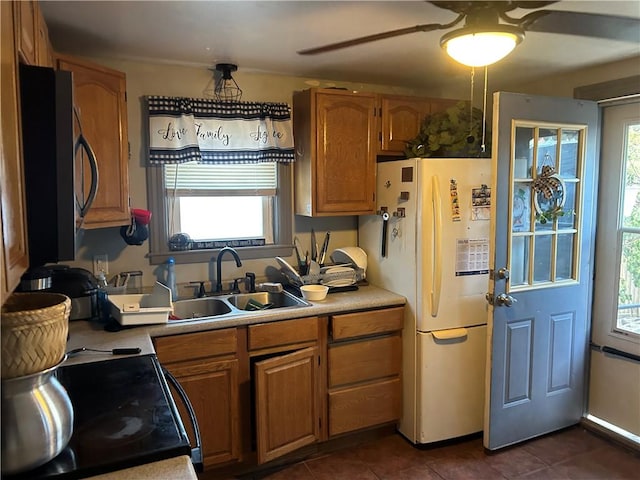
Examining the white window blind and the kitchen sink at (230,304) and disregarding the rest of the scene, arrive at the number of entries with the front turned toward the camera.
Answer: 2

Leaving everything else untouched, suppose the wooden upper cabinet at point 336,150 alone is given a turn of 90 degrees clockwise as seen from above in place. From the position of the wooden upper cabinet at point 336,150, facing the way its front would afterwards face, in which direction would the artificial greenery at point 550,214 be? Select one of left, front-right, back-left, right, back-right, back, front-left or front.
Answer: back-left

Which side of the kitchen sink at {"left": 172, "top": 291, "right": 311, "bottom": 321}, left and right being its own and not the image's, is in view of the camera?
front

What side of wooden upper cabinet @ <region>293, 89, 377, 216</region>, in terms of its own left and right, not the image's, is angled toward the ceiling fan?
front

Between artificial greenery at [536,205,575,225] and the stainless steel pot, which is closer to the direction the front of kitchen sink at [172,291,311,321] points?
the stainless steel pot

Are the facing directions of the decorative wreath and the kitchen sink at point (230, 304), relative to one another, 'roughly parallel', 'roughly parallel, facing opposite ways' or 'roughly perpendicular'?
roughly parallel

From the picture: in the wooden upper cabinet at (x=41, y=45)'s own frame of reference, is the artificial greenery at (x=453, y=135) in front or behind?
in front

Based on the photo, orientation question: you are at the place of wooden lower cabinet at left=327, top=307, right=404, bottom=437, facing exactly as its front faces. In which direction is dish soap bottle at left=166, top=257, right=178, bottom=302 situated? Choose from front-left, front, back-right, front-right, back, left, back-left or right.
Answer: back-right

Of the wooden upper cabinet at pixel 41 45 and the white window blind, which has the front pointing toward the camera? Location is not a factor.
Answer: the white window blind

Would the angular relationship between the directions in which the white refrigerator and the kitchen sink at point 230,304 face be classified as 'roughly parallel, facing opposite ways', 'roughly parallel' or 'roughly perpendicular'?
roughly parallel

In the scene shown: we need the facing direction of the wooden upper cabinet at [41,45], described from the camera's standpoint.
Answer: facing to the right of the viewer

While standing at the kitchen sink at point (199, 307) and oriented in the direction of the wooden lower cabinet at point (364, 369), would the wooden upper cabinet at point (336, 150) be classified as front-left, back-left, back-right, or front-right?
front-left

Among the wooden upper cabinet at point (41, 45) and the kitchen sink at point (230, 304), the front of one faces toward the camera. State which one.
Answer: the kitchen sink

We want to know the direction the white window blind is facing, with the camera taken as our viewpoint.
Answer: facing the viewer
